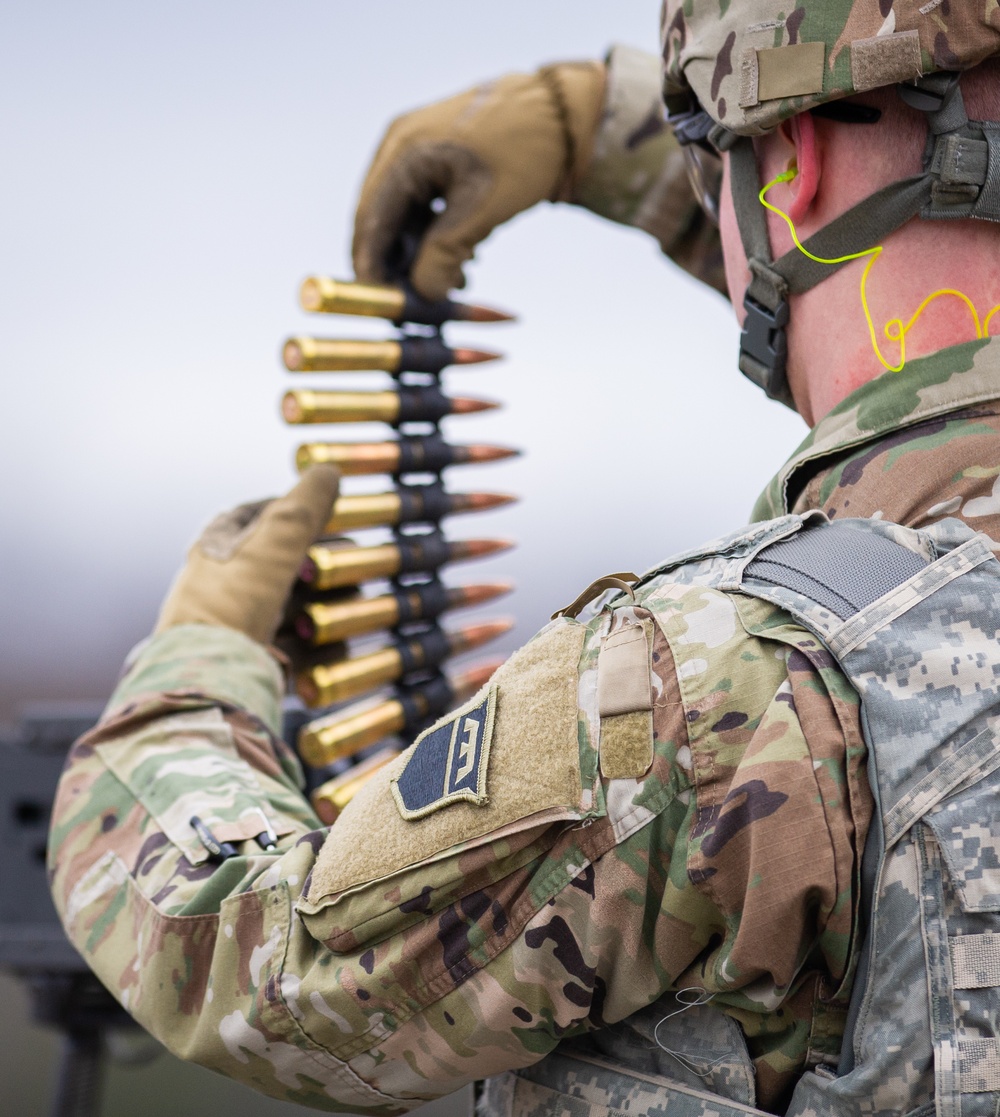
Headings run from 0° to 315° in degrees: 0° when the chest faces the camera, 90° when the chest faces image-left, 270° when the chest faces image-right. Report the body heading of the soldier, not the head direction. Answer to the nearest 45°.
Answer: approximately 135°

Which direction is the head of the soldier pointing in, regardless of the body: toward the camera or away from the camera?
away from the camera
